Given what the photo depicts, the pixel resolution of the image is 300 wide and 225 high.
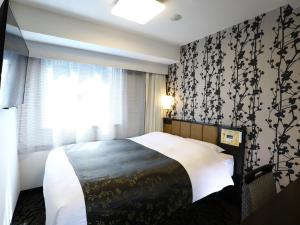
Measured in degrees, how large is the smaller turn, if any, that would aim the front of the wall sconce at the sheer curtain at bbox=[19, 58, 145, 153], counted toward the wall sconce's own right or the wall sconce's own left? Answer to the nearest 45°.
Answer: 0° — it already faces it

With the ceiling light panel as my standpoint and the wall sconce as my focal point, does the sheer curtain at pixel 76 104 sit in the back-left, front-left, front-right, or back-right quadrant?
front-left

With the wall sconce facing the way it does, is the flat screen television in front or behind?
in front

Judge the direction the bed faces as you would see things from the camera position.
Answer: facing the viewer and to the left of the viewer

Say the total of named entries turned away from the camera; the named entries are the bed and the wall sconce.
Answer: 0

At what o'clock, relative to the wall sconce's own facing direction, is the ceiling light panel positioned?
The ceiling light panel is roughly at 11 o'clock from the wall sconce.

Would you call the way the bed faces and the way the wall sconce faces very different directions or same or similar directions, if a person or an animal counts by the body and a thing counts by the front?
same or similar directions

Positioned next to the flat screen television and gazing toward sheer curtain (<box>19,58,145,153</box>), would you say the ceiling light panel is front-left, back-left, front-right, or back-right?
front-right

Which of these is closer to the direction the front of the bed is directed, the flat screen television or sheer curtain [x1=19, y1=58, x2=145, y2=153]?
the flat screen television

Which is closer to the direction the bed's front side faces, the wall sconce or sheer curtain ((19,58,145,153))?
the sheer curtain

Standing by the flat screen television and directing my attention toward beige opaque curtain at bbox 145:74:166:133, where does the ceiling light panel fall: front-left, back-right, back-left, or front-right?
front-right

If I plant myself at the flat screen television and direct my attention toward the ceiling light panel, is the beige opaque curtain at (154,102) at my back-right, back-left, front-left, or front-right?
front-left

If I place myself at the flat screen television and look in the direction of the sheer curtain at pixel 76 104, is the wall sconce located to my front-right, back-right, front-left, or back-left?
front-right

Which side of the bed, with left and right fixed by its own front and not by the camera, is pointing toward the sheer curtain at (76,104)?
right

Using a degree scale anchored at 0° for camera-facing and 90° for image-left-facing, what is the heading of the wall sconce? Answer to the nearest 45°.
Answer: approximately 45°
